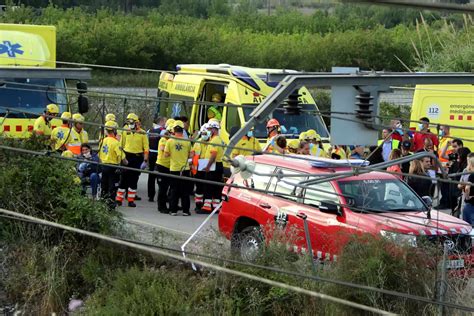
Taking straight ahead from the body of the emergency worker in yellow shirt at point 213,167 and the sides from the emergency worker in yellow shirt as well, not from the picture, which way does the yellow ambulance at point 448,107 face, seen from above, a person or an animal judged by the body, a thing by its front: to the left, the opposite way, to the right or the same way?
the opposite way

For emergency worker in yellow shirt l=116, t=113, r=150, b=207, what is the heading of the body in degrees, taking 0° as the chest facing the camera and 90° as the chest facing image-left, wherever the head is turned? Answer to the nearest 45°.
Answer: approximately 0°

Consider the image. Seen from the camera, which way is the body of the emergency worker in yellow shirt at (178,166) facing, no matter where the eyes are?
away from the camera

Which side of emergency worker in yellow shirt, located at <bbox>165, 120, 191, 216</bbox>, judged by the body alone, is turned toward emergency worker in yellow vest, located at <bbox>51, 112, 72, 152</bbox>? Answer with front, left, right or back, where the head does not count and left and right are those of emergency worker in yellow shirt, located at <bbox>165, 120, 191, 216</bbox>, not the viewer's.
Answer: left
